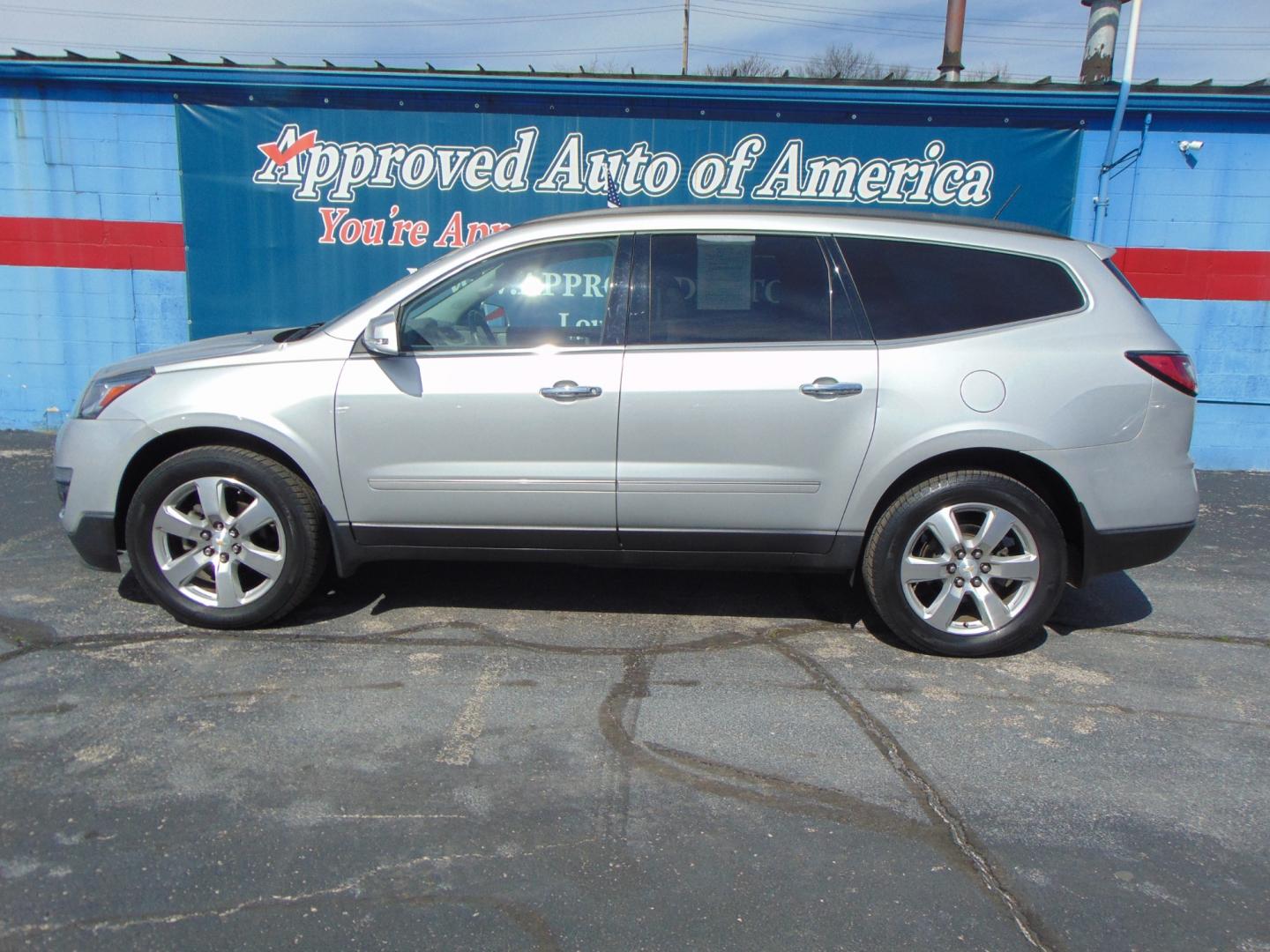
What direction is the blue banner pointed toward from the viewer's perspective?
toward the camera

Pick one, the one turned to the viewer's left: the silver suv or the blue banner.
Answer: the silver suv

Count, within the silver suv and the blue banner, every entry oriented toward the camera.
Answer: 1

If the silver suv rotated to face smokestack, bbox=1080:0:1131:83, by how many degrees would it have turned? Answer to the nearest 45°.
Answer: approximately 135° to its right

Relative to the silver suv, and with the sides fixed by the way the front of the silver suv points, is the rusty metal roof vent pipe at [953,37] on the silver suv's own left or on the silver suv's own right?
on the silver suv's own right

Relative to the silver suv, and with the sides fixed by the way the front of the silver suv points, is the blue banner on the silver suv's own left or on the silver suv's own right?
on the silver suv's own right

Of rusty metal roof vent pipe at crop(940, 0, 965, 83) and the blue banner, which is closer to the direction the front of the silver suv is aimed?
the blue banner

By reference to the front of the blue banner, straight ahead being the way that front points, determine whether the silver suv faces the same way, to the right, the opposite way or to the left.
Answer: to the right

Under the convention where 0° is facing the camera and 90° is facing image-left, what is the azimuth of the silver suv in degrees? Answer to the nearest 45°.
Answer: approximately 90°

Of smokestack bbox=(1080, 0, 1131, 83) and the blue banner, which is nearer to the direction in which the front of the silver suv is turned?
the blue banner
